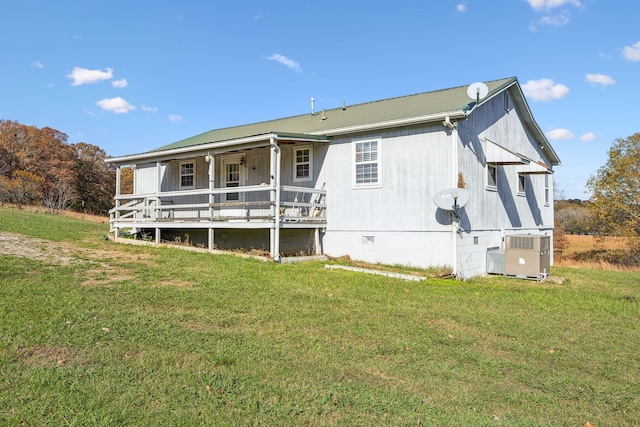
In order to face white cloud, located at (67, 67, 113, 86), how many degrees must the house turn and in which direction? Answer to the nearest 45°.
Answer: approximately 90° to its right

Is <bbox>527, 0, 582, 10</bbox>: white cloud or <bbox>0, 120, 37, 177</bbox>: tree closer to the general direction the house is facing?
the tree

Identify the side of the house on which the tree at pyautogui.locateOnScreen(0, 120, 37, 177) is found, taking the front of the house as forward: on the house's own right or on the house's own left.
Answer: on the house's own right

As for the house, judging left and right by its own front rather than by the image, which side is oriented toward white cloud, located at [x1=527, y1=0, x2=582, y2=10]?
back

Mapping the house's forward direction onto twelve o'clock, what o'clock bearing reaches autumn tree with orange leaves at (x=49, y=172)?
The autumn tree with orange leaves is roughly at 3 o'clock from the house.

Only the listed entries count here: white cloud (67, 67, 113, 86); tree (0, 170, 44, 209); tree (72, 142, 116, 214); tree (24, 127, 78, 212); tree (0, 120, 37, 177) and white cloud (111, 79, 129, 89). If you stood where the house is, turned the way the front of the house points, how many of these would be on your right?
6

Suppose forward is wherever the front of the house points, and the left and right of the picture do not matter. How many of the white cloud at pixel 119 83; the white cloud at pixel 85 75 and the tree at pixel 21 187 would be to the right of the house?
3

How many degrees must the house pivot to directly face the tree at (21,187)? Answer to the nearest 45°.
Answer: approximately 90° to its right

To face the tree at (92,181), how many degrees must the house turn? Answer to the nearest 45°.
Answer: approximately 90° to its right

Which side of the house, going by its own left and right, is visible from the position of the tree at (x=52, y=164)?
right

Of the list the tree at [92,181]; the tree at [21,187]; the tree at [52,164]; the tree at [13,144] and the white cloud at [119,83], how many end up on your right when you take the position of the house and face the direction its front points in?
5
